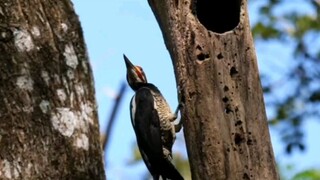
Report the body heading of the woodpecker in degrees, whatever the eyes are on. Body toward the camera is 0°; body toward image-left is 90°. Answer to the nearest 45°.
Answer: approximately 270°
